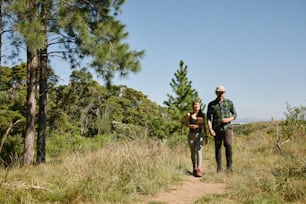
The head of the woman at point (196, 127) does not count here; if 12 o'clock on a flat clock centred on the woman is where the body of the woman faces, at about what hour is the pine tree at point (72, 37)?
The pine tree is roughly at 4 o'clock from the woman.

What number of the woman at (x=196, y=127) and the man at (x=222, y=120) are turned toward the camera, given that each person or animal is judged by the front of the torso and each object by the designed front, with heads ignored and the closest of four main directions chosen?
2

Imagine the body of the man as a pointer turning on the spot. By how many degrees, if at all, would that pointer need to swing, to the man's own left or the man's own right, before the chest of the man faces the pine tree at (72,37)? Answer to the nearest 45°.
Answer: approximately 90° to the man's own right

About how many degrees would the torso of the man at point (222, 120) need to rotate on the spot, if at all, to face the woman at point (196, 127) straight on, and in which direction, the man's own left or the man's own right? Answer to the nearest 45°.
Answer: approximately 90° to the man's own right

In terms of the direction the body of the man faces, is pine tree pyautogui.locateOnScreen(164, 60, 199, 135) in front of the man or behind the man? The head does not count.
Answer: behind

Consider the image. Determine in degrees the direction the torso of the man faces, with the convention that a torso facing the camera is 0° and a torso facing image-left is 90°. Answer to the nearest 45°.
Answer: approximately 0°

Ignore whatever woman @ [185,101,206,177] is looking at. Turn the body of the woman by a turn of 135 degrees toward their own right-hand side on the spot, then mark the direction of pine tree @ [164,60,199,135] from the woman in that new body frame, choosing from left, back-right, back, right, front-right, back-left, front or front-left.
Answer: front-right

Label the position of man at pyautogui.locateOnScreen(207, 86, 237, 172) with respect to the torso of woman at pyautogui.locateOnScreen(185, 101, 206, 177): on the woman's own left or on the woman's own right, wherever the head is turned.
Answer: on the woman's own left
